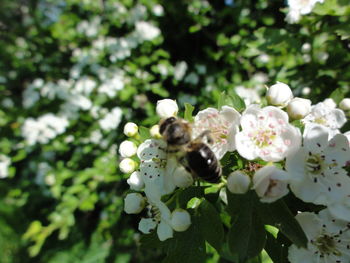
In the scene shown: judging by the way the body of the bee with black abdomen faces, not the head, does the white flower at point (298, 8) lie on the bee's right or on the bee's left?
on the bee's right

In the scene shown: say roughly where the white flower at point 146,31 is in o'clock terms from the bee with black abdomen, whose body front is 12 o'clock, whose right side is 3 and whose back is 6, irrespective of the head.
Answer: The white flower is roughly at 1 o'clock from the bee with black abdomen.

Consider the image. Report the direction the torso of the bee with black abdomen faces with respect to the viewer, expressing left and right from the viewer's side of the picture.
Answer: facing away from the viewer and to the left of the viewer
